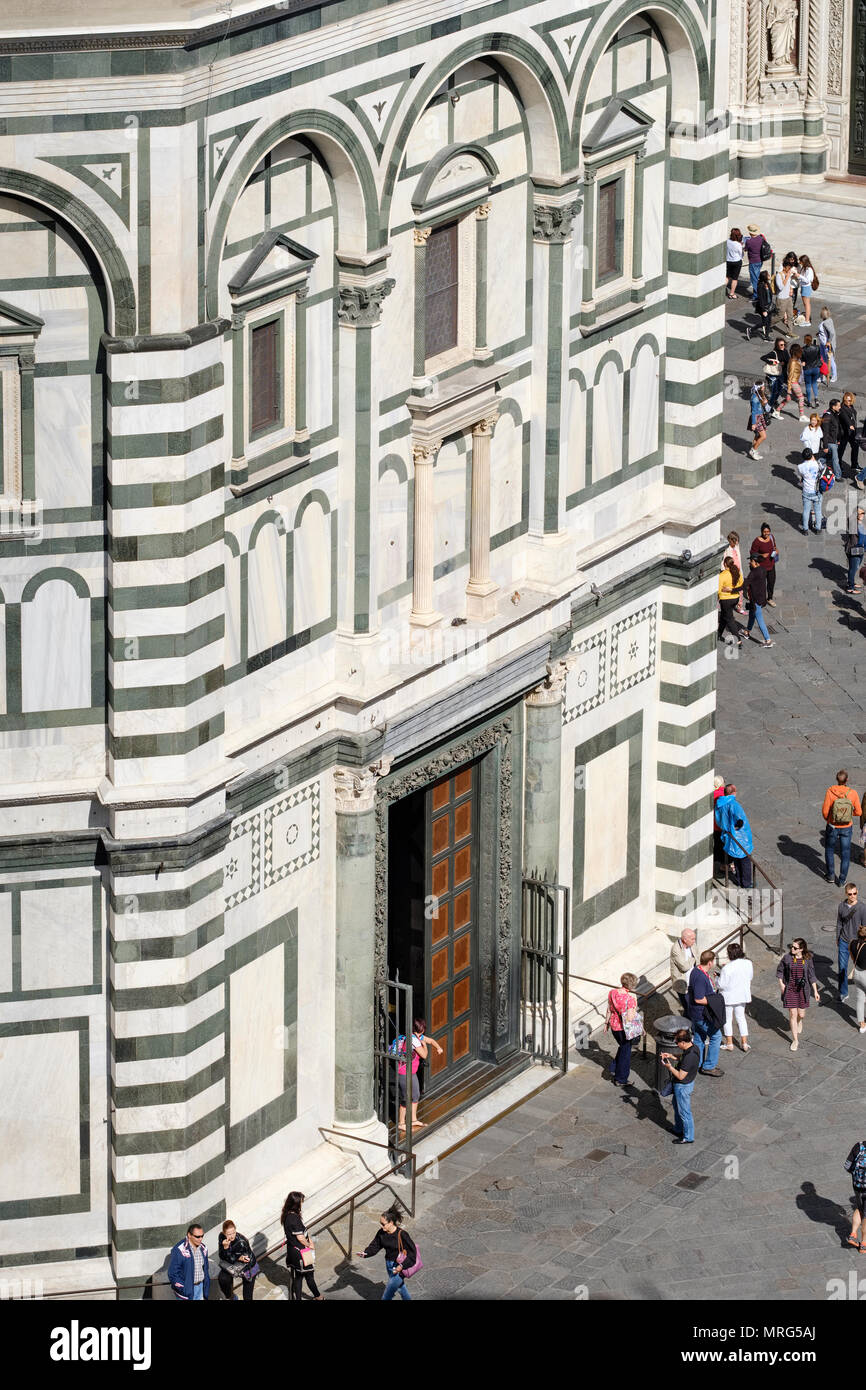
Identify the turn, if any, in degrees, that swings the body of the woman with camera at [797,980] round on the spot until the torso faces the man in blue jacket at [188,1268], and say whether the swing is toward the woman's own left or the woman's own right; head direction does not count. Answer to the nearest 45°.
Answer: approximately 45° to the woman's own right

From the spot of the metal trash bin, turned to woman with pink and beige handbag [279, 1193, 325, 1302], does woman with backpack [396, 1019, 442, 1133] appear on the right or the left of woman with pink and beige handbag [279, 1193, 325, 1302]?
right

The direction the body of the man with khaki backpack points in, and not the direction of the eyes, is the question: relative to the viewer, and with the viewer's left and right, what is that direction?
facing away from the viewer

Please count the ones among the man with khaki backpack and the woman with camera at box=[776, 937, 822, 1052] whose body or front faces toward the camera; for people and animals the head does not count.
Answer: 1

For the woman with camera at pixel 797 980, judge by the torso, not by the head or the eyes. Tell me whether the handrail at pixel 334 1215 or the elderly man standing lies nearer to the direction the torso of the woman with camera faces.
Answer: the handrail

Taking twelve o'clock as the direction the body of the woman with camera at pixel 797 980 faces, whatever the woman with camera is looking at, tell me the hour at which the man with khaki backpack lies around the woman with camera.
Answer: The man with khaki backpack is roughly at 6 o'clock from the woman with camera.

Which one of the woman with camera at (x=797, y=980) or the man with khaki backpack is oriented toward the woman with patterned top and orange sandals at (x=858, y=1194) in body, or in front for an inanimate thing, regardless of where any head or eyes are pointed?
the woman with camera at (x=797, y=980)

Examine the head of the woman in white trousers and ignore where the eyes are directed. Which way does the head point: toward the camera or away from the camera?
away from the camera

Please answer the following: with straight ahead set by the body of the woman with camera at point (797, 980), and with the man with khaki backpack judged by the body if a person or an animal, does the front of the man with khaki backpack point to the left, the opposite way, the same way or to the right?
the opposite way

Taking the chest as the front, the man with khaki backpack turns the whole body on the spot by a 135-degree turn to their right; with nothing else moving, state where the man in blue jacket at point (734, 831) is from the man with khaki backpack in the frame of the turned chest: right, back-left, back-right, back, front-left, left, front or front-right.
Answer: right

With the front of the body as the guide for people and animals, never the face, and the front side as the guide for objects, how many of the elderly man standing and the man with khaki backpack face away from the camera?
1

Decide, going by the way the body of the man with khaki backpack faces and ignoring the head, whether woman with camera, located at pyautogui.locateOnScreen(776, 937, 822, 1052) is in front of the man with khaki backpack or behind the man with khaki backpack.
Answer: behind

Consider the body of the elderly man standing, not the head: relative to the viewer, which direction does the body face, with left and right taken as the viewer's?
facing the viewer and to the right of the viewer

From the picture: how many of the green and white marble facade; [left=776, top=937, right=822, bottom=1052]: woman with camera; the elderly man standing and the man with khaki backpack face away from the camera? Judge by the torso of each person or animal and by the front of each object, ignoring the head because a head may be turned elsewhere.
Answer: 1
